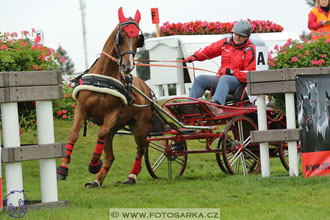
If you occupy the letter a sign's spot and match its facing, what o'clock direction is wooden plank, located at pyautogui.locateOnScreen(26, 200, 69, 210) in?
The wooden plank is roughly at 1 o'clock from the letter a sign.

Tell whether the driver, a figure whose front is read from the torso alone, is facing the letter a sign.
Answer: no

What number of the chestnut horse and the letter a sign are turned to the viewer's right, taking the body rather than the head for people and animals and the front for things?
0

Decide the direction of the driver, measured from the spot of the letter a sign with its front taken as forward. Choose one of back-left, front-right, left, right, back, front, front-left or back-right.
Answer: back-right

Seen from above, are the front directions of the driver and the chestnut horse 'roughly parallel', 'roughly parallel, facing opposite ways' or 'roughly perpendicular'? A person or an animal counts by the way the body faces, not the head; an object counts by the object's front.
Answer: roughly parallel

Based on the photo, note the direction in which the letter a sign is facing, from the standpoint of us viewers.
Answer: facing the viewer

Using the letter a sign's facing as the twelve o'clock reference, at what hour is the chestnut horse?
The chestnut horse is roughly at 2 o'clock from the letter a sign.

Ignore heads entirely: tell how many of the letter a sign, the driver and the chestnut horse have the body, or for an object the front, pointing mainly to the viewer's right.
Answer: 0

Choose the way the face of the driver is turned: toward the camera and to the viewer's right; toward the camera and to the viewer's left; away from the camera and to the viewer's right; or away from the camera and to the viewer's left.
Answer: toward the camera and to the viewer's left

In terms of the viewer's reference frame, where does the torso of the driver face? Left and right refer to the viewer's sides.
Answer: facing the viewer and to the left of the viewer

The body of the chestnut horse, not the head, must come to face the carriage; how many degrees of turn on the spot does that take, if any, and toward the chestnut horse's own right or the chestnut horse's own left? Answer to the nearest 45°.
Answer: approximately 180°

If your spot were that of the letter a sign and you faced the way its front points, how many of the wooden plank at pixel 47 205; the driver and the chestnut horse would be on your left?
0

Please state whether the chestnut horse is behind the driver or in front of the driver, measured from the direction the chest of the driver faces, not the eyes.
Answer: in front

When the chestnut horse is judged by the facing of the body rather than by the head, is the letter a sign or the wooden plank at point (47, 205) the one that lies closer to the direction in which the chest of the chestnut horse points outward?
the wooden plank

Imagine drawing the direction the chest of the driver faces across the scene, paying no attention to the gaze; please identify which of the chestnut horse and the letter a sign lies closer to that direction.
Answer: the chestnut horse

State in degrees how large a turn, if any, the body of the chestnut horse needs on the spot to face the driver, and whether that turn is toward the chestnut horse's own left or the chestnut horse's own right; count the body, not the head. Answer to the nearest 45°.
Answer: approximately 180°

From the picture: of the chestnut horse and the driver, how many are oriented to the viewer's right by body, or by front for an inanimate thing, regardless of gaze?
0
